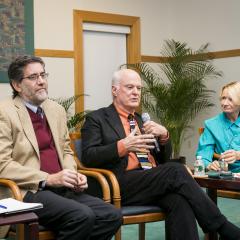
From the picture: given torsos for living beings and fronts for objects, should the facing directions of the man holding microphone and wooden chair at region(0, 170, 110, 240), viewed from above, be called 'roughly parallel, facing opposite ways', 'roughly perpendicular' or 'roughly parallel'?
roughly parallel

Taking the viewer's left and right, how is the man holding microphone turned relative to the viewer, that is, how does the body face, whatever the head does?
facing the viewer and to the right of the viewer

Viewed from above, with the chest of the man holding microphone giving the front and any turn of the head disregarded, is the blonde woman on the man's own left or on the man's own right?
on the man's own left

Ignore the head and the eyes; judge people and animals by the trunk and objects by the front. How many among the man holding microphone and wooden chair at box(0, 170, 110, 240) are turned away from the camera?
0

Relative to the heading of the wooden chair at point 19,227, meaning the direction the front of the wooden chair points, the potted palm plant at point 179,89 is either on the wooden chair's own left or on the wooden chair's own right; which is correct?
on the wooden chair's own left

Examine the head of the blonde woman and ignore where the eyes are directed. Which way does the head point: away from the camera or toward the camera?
toward the camera

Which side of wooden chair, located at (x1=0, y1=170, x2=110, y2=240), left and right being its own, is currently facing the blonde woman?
left

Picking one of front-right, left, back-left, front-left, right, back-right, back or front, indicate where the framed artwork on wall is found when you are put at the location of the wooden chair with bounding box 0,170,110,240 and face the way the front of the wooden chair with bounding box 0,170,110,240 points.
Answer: back-left

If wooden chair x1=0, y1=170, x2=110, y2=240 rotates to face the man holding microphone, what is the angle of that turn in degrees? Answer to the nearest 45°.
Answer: approximately 90° to its left

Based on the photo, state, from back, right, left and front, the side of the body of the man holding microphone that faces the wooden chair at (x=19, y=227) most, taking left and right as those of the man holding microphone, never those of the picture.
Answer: right
